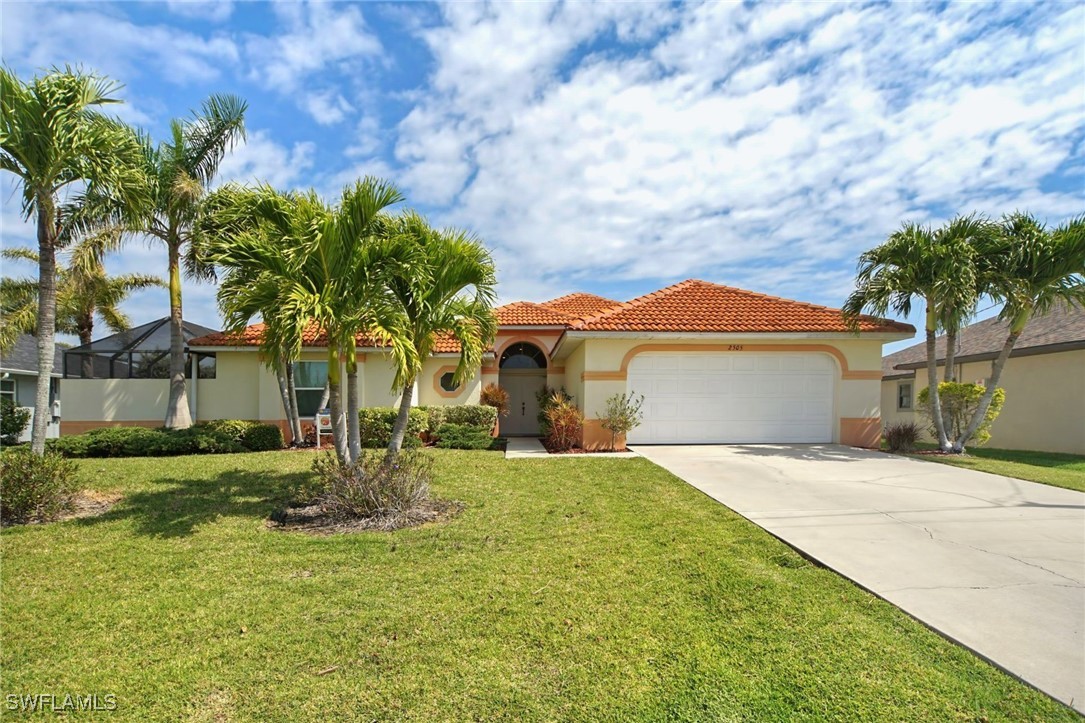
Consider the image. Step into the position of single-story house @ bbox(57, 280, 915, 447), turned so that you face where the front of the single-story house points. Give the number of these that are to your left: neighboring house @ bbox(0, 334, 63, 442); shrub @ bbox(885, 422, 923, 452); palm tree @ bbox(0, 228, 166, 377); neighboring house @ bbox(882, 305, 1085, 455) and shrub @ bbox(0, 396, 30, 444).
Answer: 2

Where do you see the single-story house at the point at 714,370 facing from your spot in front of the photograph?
facing the viewer

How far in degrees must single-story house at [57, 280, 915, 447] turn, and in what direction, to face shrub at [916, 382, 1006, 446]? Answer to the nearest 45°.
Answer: approximately 90° to its left

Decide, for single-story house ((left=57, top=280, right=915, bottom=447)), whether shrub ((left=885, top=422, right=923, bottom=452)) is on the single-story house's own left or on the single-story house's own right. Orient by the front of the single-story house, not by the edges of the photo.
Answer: on the single-story house's own left

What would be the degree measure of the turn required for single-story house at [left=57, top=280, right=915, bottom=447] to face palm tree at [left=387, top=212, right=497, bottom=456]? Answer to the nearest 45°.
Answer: approximately 45° to its right

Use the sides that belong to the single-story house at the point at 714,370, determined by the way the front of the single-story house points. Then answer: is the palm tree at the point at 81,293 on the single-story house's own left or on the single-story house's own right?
on the single-story house's own right

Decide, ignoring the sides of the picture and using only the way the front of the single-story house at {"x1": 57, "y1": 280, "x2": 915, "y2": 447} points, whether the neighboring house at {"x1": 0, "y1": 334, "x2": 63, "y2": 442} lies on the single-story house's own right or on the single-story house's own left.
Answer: on the single-story house's own right

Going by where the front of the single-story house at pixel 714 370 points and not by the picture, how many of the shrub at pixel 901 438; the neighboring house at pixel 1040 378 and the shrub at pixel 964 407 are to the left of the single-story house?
3

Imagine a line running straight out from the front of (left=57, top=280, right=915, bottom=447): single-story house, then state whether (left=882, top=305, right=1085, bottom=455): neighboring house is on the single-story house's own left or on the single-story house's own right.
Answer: on the single-story house's own left

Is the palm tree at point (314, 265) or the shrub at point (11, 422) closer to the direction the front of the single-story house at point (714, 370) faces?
the palm tree
